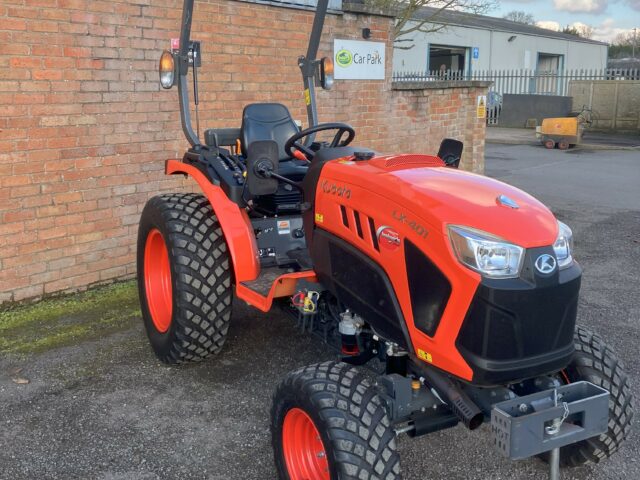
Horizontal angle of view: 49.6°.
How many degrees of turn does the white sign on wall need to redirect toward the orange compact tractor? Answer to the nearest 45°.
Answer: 0° — it already faces it

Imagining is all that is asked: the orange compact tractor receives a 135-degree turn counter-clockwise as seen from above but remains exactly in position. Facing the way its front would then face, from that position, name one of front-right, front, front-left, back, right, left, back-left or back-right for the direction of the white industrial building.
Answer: front

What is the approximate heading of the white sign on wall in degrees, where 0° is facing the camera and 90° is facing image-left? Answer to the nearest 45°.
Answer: approximately 0°

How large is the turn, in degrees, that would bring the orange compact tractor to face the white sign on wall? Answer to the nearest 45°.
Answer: approximately 135° to its left

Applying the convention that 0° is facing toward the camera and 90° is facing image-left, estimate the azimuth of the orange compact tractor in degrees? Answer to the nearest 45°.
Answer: approximately 315°
